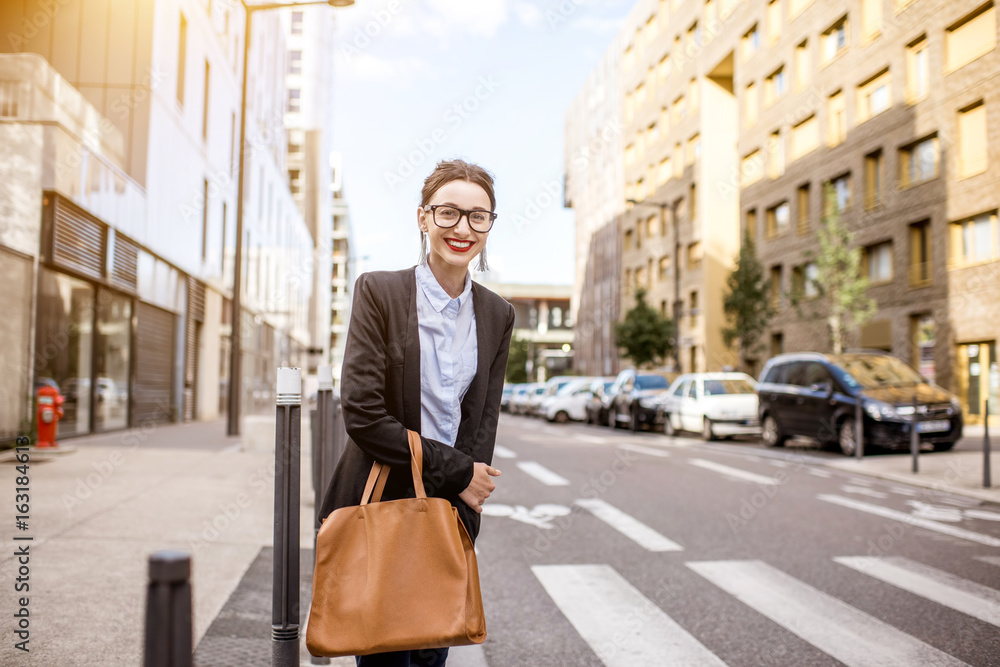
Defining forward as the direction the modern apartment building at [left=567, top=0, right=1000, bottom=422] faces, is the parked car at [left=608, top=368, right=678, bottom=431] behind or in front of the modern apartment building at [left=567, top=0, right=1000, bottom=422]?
in front

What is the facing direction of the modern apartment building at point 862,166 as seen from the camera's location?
facing the viewer and to the left of the viewer

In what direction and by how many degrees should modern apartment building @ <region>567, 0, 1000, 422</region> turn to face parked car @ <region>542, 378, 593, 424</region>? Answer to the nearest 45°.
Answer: approximately 45° to its right

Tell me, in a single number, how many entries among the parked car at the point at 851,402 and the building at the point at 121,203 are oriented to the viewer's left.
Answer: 0

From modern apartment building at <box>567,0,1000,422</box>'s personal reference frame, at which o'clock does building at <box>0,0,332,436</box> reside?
The building is roughly at 12 o'clock from the modern apartment building.

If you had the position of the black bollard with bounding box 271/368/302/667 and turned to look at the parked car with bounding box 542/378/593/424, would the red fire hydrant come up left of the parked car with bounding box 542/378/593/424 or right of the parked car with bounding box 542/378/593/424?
left

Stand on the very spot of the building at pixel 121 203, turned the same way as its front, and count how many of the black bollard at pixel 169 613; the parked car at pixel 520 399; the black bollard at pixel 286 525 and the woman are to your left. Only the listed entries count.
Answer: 1

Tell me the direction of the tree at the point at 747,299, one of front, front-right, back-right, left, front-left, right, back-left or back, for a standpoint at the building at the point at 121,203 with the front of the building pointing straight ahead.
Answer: front-left

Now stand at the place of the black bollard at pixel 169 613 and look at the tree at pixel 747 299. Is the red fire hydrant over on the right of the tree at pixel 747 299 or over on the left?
left

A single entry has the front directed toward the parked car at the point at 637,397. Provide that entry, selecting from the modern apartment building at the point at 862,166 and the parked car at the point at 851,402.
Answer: the modern apartment building

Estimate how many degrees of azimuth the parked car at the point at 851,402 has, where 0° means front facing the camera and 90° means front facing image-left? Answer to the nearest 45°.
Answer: approximately 315°

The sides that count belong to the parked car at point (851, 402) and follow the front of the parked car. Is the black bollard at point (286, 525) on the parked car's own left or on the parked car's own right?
on the parked car's own right

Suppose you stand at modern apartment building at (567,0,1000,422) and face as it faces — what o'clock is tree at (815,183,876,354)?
The tree is roughly at 11 o'clock from the modern apartment building.

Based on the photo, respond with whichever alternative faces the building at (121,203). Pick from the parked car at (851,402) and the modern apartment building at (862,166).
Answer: the modern apartment building

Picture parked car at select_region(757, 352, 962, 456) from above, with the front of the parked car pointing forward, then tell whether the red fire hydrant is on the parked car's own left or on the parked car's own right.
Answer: on the parked car's own right
